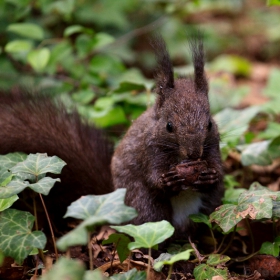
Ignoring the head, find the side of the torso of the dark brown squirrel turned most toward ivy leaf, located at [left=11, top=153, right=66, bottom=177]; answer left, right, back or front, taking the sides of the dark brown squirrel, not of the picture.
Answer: right

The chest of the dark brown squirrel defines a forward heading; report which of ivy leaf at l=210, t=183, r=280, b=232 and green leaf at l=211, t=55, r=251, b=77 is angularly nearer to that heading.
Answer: the ivy leaf

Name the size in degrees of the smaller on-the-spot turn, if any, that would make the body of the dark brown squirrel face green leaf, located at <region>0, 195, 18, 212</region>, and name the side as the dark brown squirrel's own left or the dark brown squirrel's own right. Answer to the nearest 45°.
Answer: approximately 90° to the dark brown squirrel's own right

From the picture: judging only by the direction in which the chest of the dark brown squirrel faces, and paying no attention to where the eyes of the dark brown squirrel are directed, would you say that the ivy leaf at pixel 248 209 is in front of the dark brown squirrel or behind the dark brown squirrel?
in front

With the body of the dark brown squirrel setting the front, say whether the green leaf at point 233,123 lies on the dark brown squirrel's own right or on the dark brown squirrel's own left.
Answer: on the dark brown squirrel's own left

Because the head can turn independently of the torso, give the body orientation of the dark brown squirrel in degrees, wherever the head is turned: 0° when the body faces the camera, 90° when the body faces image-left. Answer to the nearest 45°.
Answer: approximately 315°

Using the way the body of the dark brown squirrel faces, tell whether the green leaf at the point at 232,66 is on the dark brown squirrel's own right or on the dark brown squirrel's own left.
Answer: on the dark brown squirrel's own left

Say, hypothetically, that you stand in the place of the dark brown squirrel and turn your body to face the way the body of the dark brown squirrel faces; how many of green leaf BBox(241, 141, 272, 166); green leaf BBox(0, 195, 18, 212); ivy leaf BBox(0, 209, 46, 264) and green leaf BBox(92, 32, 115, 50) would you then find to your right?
2

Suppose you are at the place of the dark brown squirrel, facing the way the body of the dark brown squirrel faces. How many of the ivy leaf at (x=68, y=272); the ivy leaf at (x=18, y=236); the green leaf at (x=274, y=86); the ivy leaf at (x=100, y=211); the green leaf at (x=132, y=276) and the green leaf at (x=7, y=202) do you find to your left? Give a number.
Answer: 1

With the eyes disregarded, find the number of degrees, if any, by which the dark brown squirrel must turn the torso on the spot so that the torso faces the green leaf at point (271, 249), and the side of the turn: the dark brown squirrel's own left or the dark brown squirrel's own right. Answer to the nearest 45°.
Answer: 0° — it already faces it

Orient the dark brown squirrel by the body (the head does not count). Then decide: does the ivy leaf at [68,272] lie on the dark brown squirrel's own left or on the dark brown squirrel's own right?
on the dark brown squirrel's own right

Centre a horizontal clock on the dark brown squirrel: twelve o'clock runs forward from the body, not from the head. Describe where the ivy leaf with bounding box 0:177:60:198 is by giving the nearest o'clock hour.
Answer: The ivy leaf is roughly at 3 o'clock from the dark brown squirrel.
